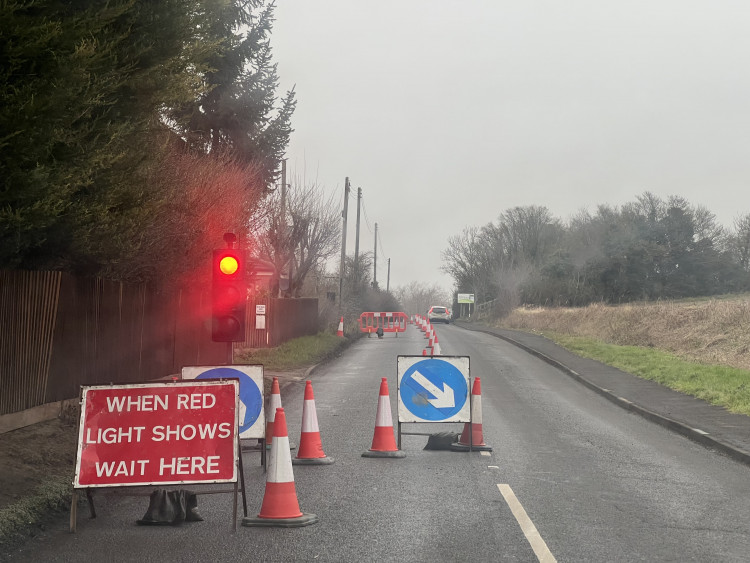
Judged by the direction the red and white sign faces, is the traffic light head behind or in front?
behind

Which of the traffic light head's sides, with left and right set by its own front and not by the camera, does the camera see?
front

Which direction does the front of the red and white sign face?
toward the camera

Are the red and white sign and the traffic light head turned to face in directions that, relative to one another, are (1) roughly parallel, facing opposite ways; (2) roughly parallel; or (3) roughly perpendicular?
roughly parallel

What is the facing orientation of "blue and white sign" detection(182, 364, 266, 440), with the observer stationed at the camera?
facing the viewer

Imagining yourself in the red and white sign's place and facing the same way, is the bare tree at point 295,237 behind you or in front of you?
behind

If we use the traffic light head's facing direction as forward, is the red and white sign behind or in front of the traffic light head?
in front

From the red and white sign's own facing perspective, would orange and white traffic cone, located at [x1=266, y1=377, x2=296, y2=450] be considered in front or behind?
behind

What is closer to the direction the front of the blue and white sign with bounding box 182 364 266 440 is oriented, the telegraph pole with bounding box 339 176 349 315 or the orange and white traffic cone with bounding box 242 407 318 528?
the orange and white traffic cone
